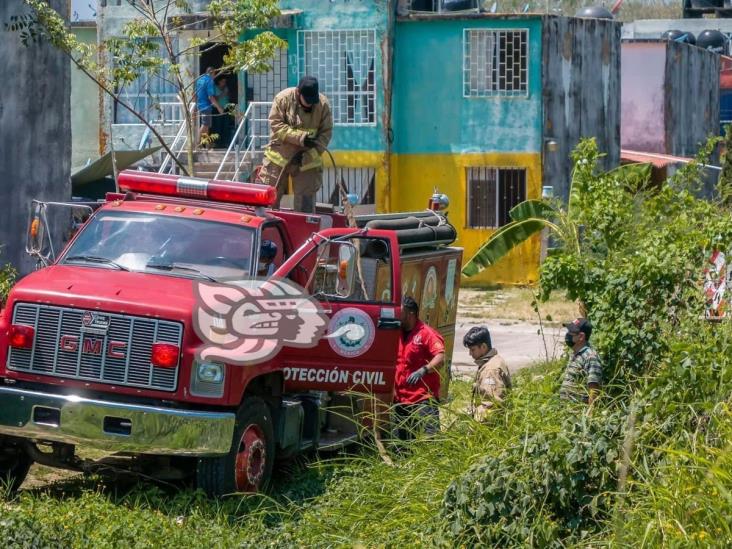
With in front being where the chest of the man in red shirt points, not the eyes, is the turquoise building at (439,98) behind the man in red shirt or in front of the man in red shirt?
behind

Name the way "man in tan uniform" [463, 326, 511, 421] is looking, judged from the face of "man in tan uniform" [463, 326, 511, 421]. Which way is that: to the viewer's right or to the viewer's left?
to the viewer's left

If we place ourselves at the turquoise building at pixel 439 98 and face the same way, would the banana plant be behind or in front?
in front

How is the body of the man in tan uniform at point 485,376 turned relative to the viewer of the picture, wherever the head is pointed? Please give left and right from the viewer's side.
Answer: facing to the left of the viewer

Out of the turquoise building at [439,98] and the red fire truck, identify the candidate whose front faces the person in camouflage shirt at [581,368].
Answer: the turquoise building

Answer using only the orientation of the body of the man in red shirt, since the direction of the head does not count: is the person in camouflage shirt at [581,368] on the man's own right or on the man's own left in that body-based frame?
on the man's own left

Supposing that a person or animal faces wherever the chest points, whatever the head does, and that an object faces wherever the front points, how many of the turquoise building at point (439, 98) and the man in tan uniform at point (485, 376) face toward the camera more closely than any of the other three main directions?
1

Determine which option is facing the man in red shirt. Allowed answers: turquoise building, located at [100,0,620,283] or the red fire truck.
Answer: the turquoise building

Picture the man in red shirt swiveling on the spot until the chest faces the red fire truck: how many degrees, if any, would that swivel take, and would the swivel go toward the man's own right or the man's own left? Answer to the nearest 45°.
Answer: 0° — they already face it

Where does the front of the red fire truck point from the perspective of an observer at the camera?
facing the viewer and to the left of the viewer
